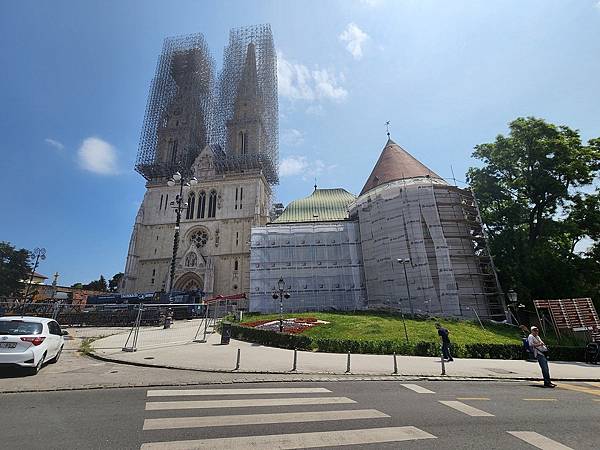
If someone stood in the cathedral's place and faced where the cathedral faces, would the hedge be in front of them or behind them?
in front

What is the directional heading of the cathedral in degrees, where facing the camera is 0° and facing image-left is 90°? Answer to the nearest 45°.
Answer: approximately 0°

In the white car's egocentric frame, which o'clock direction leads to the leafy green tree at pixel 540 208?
The leafy green tree is roughly at 2 o'clock from the white car.

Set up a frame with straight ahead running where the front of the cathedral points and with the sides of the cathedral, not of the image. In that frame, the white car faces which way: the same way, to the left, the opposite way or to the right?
the opposite way

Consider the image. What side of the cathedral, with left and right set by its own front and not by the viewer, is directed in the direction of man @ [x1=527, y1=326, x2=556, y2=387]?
front

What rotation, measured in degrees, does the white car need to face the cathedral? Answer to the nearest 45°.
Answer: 0° — it already faces it

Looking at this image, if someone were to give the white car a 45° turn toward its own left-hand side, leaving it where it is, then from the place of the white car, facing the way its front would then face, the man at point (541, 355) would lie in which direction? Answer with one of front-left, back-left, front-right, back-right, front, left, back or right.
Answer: back-right
